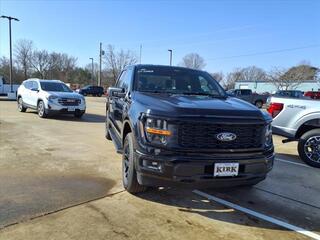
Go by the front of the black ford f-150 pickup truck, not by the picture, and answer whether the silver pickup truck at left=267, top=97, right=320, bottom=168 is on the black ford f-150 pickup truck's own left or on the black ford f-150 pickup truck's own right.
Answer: on the black ford f-150 pickup truck's own left

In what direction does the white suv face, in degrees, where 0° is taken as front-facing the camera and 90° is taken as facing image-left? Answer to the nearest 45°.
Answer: approximately 315°

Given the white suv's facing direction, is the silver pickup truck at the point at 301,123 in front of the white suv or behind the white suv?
in front

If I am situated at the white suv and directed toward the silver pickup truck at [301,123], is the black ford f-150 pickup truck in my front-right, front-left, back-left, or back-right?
front-right

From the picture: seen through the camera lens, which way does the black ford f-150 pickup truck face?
facing the viewer and to the right of the viewer

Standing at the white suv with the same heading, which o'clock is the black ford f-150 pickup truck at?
The black ford f-150 pickup truck is roughly at 1 o'clock from the white suv.

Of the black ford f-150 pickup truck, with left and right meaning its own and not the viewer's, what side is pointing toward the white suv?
back

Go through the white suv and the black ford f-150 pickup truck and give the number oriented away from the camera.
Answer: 0

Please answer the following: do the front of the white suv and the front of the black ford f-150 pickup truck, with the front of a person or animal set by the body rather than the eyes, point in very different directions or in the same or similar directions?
same or similar directions
